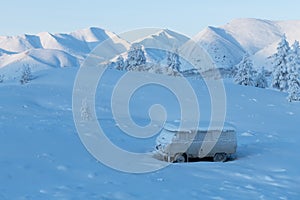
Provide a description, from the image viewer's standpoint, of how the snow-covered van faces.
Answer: facing the viewer and to the left of the viewer
